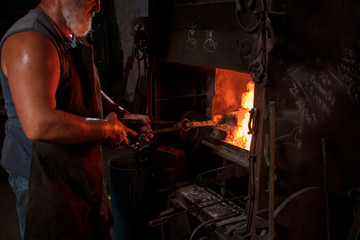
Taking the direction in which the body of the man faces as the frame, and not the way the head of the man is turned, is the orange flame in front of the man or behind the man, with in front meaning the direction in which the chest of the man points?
in front

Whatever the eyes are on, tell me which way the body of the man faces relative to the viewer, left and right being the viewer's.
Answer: facing to the right of the viewer

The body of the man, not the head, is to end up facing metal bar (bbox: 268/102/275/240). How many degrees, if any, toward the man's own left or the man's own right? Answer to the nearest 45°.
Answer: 0° — they already face it

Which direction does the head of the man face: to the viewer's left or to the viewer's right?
to the viewer's right

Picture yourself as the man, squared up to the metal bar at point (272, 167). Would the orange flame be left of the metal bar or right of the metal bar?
left
